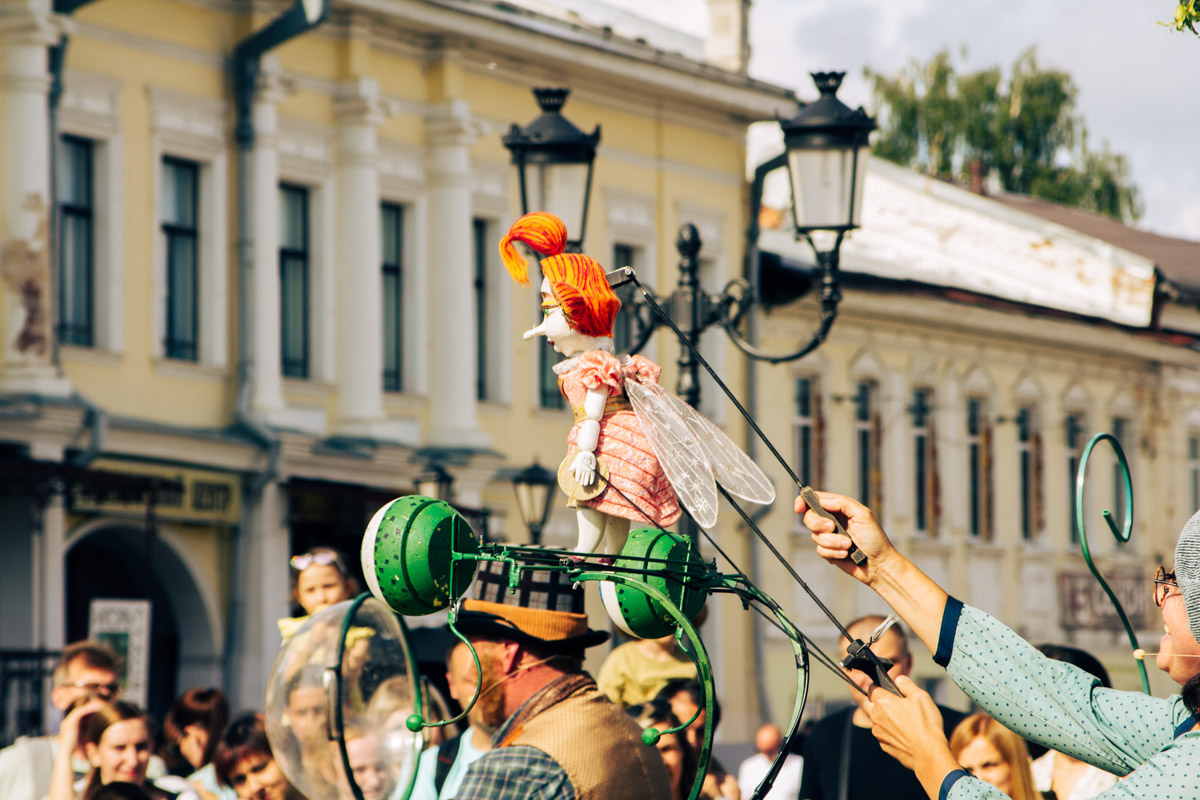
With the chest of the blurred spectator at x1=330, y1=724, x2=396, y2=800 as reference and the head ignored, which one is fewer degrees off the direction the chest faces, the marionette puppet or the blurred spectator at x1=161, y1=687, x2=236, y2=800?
the marionette puppet

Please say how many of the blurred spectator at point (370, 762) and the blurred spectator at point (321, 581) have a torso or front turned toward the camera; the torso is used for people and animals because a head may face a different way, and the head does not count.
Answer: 2

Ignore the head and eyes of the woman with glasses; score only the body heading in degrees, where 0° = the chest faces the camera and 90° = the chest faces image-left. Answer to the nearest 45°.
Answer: approximately 90°

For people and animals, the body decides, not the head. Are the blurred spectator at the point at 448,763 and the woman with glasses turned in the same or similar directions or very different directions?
very different directions

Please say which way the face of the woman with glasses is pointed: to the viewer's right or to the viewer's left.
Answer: to the viewer's left
